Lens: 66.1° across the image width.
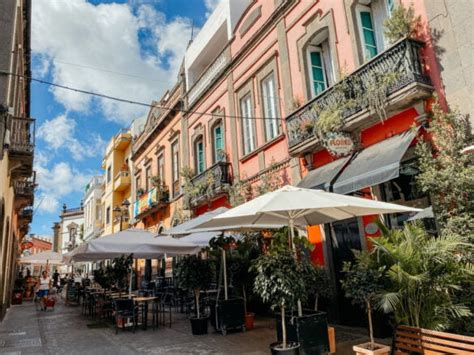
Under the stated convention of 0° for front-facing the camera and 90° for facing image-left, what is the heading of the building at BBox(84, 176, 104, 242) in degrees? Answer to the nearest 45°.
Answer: approximately 45°

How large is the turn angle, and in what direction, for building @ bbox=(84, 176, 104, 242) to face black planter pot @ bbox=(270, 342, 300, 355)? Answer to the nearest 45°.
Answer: approximately 45° to its left

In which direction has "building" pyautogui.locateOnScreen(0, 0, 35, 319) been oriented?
to the viewer's right

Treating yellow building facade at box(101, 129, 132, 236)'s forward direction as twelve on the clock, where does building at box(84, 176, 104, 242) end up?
The building is roughly at 4 o'clock from the yellow building facade.

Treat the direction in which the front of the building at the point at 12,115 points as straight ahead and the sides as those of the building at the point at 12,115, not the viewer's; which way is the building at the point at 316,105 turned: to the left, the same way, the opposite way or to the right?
the opposite way

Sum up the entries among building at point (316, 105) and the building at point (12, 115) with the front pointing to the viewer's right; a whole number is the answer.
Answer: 1
